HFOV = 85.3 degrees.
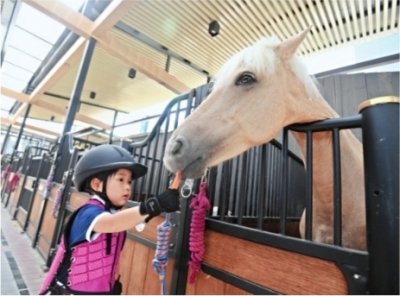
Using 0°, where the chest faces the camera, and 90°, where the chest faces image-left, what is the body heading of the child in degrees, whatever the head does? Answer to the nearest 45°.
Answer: approximately 270°

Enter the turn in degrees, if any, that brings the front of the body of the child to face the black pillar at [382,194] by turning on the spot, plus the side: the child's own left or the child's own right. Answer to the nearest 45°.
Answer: approximately 45° to the child's own right

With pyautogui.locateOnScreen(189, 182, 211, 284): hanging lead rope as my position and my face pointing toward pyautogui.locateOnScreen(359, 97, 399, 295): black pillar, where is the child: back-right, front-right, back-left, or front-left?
back-right
